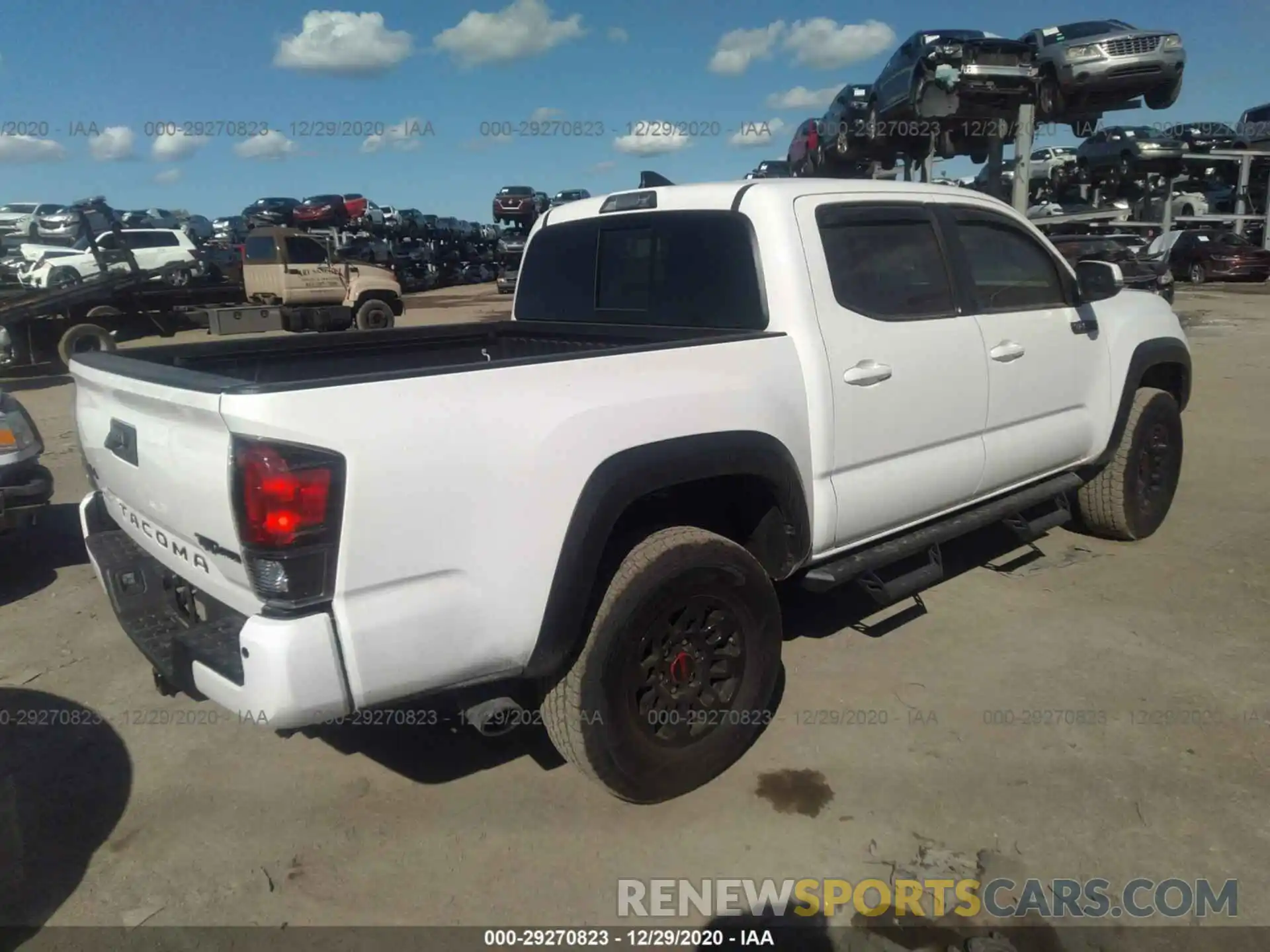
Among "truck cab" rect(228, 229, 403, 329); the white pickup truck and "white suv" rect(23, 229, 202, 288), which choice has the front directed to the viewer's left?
the white suv

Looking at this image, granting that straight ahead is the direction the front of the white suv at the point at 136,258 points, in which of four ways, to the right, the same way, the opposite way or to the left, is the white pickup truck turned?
the opposite way

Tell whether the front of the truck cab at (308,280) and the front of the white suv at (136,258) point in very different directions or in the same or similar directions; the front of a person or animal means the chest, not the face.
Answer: very different directions

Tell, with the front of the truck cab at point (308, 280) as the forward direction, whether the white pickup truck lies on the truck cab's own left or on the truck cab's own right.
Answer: on the truck cab's own right

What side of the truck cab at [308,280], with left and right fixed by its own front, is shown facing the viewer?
right

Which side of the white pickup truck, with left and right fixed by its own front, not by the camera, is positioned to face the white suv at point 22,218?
left

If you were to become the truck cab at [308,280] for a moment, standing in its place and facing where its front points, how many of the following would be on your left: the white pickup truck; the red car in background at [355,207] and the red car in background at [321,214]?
2

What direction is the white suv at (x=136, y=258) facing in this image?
to the viewer's left

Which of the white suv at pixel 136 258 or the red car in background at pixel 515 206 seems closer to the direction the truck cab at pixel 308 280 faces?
the red car in background

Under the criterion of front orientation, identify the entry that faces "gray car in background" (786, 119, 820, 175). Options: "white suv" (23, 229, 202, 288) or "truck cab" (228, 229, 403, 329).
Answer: the truck cab

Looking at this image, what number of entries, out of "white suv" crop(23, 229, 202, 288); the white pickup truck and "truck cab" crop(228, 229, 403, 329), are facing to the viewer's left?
1
